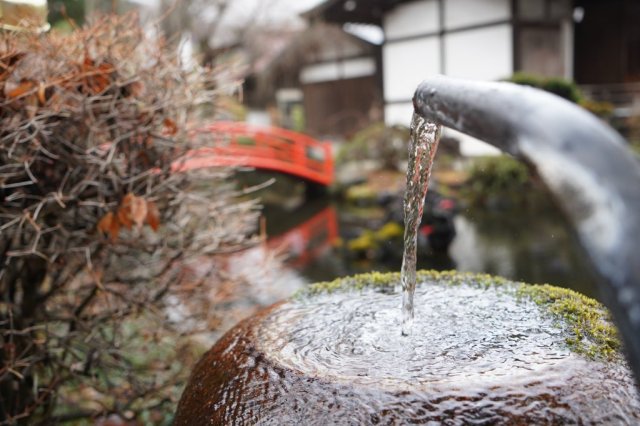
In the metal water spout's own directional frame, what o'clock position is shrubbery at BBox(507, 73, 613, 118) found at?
The shrubbery is roughly at 3 o'clock from the metal water spout.

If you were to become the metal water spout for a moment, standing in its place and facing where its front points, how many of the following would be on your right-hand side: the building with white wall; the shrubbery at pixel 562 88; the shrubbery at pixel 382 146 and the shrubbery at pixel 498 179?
4

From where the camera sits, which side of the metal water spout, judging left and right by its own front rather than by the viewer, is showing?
left

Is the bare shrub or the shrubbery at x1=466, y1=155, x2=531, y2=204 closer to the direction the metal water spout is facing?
the bare shrub

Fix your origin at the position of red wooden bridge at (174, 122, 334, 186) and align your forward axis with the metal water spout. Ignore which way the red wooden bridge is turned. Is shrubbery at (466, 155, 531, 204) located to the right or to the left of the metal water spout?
left

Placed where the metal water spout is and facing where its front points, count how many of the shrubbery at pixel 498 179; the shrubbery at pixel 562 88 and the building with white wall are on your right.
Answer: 3

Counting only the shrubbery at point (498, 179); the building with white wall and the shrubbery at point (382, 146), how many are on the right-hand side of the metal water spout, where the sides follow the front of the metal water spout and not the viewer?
3

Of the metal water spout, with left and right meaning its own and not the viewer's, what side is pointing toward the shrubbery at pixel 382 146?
right

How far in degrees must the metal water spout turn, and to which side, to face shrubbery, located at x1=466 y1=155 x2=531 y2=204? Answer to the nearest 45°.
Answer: approximately 90° to its right

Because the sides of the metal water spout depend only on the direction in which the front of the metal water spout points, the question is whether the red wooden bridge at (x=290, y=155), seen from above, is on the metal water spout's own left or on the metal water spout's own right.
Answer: on the metal water spout's own right
